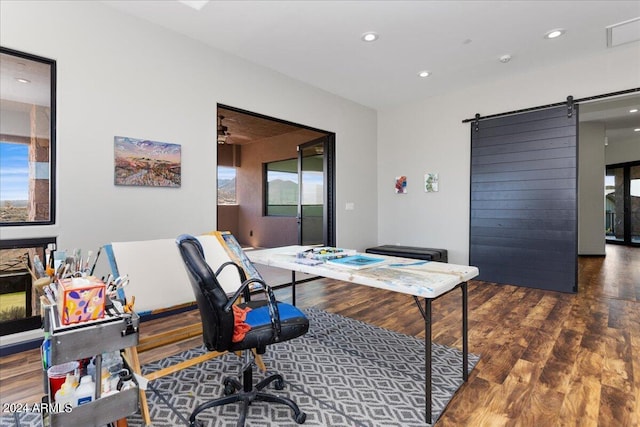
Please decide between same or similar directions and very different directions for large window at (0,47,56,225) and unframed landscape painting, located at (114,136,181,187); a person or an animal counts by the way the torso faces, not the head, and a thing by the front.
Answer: same or similar directions

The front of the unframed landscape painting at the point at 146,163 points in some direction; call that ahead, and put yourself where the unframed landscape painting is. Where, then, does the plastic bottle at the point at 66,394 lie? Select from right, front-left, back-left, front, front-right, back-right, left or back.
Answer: front-right

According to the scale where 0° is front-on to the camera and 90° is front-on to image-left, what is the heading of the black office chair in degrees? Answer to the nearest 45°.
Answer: approximately 225°

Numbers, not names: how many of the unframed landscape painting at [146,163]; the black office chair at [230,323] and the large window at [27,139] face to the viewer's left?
0

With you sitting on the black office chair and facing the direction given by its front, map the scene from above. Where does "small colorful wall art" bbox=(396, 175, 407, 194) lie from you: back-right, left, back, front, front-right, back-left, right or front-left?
front

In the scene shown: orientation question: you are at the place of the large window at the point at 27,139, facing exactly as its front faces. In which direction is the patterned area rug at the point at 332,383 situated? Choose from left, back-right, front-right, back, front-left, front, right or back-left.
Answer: front

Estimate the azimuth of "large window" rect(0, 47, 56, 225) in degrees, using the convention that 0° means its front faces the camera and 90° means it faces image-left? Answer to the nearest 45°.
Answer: approximately 315°

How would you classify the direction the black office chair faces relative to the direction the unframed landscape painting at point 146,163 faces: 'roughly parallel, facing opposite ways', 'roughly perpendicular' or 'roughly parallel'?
roughly perpendicular

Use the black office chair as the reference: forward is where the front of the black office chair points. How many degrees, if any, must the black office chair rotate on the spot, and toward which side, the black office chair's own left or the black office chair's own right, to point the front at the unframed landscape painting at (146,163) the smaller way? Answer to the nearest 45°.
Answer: approximately 90° to the black office chair's own left

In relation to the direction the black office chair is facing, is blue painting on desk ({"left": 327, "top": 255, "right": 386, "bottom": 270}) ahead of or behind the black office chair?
ahead

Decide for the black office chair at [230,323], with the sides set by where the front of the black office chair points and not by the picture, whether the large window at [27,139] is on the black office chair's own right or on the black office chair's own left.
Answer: on the black office chair's own left
